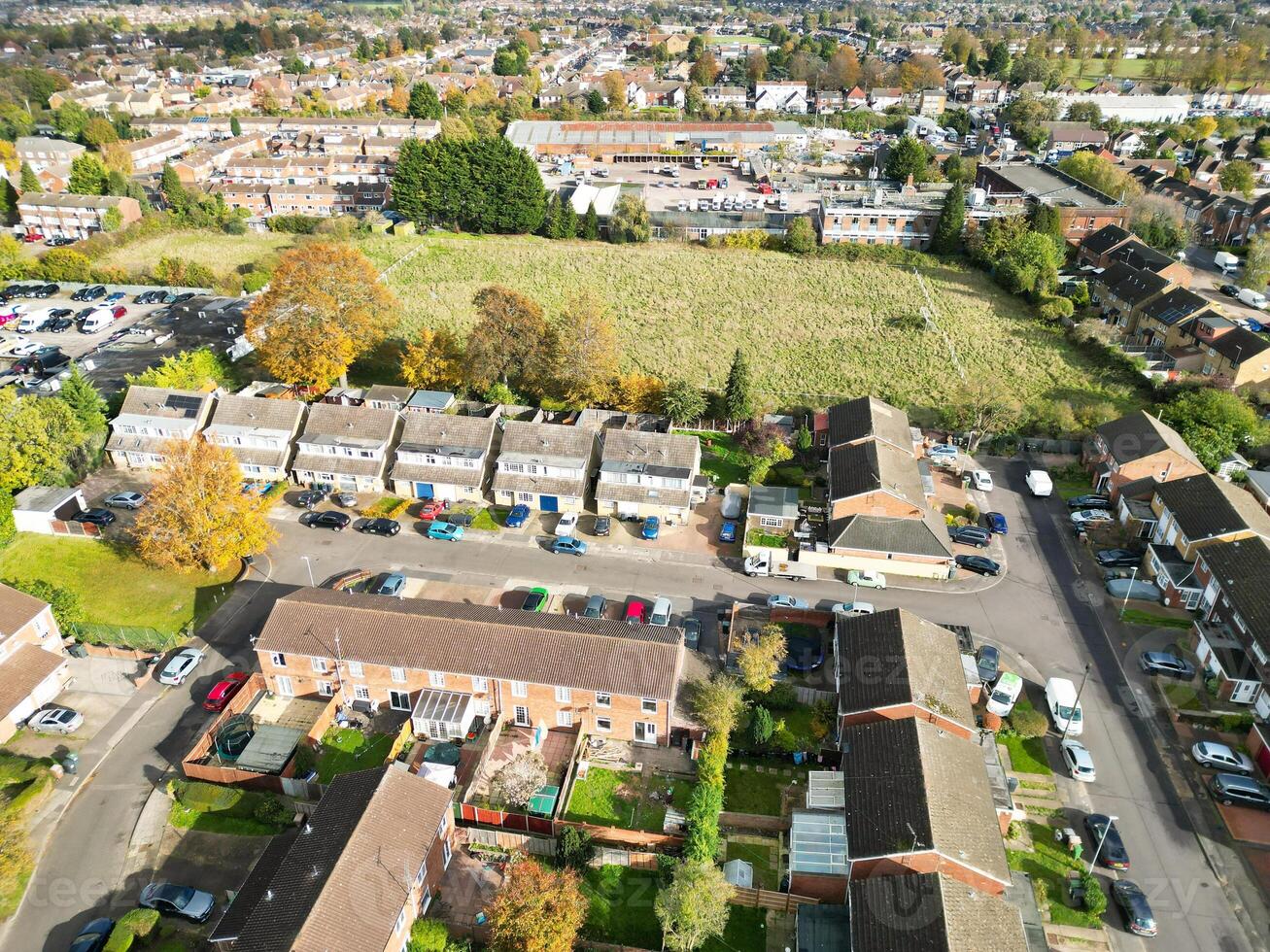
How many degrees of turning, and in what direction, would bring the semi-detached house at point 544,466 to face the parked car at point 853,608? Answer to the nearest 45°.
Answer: approximately 45° to its left

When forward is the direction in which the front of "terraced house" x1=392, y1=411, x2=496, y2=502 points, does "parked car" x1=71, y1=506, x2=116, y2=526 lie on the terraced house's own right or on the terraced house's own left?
on the terraced house's own right

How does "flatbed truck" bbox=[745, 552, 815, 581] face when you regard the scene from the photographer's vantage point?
facing to the left of the viewer

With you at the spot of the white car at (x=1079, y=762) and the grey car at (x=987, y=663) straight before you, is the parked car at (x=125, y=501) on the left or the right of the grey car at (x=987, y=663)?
left

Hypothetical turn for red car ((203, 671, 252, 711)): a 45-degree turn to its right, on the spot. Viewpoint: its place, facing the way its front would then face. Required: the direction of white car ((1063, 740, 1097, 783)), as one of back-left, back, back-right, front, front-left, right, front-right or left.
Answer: front-right

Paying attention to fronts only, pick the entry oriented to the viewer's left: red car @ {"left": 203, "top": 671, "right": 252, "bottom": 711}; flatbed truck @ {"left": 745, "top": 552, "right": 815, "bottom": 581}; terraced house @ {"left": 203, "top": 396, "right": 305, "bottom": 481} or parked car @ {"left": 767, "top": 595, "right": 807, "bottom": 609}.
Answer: the flatbed truck

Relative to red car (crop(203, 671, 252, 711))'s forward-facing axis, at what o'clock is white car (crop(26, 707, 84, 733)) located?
The white car is roughly at 8 o'clock from the red car.

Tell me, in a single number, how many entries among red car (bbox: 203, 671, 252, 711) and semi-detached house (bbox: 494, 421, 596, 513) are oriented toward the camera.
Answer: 1

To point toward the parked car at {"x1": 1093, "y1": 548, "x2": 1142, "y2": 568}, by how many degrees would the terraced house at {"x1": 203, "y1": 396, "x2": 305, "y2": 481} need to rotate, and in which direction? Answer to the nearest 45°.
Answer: approximately 45° to its left

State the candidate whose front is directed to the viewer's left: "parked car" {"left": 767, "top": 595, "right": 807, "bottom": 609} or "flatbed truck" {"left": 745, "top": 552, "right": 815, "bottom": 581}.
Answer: the flatbed truck
